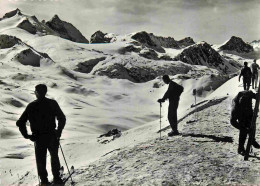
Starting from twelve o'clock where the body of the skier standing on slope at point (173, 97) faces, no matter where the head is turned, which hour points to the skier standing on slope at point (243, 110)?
the skier standing on slope at point (243, 110) is roughly at 8 o'clock from the skier standing on slope at point (173, 97).

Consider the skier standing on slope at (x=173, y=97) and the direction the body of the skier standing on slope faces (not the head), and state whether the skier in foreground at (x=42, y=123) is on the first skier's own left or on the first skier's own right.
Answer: on the first skier's own left

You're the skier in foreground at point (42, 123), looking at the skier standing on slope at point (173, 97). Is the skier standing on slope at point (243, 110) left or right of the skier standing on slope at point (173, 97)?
right

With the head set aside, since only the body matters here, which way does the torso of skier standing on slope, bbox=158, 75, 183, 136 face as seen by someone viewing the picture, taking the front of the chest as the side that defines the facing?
to the viewer's left

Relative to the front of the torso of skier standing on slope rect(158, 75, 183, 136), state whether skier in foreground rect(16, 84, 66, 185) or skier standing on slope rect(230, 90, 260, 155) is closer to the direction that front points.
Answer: the skier in foreground

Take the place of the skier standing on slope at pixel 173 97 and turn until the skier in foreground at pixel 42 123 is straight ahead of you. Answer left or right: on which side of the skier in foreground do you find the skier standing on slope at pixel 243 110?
left
